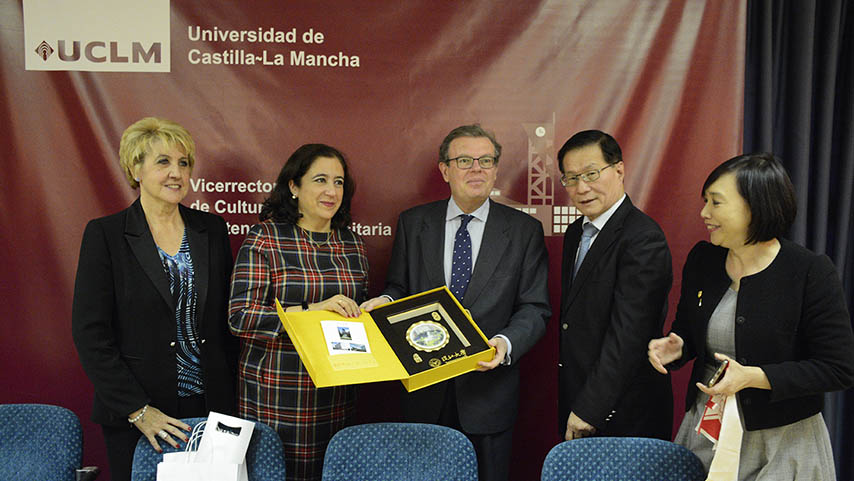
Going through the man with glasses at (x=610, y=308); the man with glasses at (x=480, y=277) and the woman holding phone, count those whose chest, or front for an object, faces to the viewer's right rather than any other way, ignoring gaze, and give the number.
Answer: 0

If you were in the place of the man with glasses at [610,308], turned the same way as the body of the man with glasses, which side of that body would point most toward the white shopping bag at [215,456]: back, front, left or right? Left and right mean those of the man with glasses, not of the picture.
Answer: front

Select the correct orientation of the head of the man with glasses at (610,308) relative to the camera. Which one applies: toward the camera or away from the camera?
toward the camera

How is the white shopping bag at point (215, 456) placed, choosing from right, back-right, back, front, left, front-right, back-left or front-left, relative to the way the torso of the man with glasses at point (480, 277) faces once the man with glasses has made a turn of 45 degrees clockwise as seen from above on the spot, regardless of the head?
front

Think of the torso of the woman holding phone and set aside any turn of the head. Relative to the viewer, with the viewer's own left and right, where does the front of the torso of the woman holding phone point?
facing the viewer and to the left of the viewer

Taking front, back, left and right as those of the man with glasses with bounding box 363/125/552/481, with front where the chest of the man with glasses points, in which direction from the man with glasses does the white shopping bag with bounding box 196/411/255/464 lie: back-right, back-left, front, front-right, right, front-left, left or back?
front-right

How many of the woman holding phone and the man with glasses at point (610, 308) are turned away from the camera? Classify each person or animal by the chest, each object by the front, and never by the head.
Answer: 0

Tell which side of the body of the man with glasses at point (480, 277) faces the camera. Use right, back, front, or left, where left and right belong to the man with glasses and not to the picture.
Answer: front

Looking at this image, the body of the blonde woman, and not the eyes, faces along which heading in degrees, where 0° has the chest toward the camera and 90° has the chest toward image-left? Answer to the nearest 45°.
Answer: approximately 315°

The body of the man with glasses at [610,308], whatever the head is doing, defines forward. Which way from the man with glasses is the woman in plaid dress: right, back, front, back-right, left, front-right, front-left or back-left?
front-right

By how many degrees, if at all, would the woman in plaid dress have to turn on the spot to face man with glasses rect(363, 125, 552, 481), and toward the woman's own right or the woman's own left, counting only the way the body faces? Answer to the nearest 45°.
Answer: approximately 45° to the woman's own left

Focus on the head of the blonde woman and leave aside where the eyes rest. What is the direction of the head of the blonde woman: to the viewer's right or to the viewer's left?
to the viewer's right

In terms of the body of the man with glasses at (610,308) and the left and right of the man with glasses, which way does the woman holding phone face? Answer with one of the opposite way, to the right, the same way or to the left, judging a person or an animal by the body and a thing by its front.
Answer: the same way

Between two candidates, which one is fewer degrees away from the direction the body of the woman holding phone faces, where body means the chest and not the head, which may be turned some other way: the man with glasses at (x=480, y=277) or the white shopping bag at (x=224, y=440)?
the white shopping bag

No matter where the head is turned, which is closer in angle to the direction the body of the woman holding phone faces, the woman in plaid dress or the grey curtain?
the woman in plaid dress
